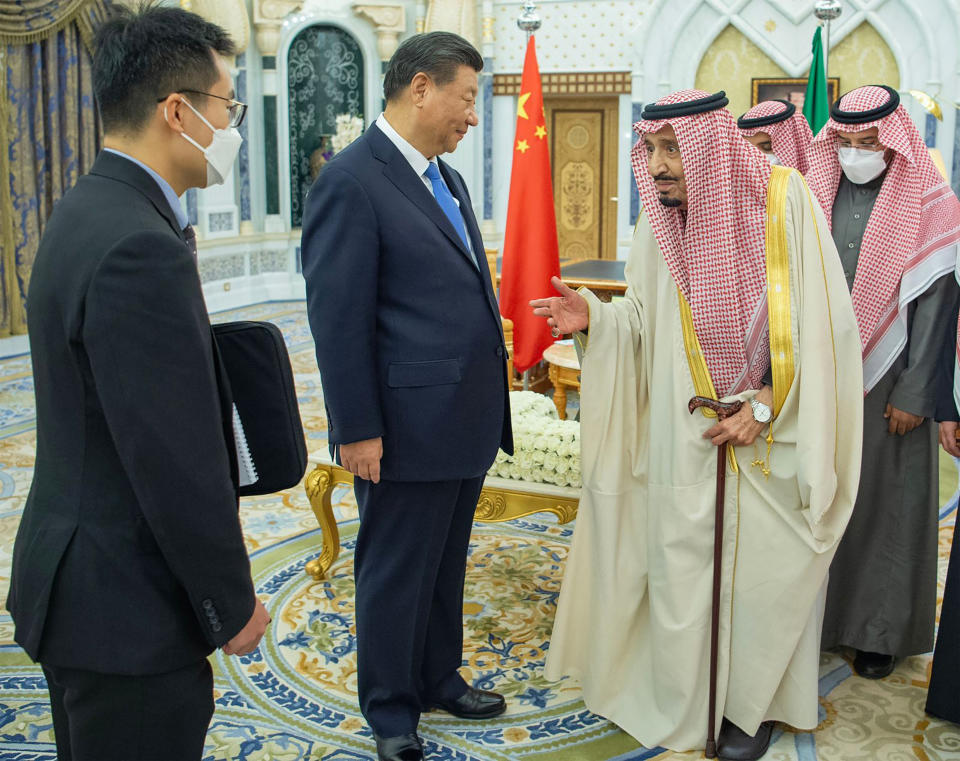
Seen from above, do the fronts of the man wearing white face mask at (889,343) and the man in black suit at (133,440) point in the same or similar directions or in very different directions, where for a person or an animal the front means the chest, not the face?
very different directions

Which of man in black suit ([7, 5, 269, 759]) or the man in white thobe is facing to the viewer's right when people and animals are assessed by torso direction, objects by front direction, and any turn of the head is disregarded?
the man in black suit

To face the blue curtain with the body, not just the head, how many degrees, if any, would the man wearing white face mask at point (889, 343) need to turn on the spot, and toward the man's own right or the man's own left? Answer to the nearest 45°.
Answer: approximately 90° to the man's own right

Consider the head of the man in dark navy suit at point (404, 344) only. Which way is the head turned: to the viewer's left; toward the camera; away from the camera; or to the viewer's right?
to the viewer's right

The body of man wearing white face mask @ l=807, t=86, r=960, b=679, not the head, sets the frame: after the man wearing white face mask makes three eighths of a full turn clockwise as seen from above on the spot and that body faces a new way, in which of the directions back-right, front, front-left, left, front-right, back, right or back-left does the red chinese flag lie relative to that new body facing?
front-left

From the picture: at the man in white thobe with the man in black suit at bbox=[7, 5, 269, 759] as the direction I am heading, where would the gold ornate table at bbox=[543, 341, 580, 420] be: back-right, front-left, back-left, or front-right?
back-right

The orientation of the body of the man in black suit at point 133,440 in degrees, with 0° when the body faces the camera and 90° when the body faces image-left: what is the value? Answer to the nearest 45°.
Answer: approximately 270°

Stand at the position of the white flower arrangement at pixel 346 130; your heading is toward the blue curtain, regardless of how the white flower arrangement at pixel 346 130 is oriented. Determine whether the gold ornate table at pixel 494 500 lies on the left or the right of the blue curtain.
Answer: left

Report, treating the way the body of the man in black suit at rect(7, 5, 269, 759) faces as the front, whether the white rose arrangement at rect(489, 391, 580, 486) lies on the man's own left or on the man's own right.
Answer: on the man's own left

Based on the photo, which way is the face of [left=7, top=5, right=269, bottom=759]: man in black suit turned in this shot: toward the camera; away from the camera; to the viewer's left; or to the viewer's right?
to the viewer's right
